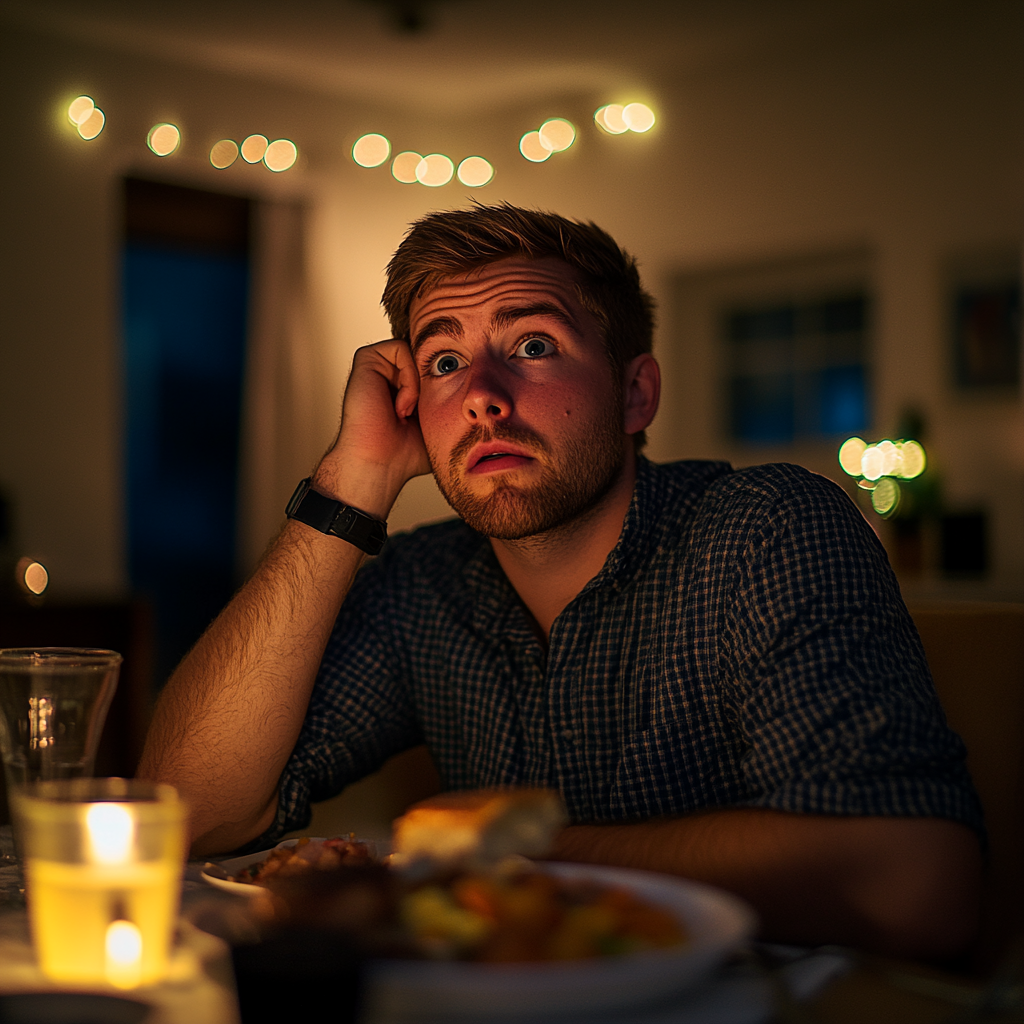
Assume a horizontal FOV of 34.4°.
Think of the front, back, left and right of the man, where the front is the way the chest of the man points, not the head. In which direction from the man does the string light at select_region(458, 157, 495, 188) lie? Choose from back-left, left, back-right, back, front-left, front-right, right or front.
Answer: back-right

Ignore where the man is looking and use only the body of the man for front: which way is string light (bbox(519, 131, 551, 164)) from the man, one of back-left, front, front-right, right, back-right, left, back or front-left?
back-right

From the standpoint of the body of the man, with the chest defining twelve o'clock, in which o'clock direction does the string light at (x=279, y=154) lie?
The string light is roughly at 4 o'clock from the man.

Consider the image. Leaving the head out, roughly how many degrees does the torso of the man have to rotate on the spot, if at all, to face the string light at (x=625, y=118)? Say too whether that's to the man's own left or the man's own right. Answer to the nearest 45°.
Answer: approximately 135° to the man's own right

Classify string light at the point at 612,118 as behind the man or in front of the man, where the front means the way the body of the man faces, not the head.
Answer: behind

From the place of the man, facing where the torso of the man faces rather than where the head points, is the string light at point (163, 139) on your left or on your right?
on your right

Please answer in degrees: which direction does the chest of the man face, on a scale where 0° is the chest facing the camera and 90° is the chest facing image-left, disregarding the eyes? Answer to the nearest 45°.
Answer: approximately 45°

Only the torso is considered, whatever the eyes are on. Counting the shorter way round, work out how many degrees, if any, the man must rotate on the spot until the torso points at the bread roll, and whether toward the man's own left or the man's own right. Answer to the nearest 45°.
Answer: approximately 45° to the man's own left

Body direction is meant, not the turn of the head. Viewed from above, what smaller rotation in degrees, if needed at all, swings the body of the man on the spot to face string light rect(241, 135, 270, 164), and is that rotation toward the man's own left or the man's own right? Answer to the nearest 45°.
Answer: approximately 135° to the man's own right

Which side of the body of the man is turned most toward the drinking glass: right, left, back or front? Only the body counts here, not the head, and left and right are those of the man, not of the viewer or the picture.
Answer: front

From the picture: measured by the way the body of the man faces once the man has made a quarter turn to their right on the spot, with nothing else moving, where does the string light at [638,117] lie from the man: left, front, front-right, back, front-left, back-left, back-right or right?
front-right

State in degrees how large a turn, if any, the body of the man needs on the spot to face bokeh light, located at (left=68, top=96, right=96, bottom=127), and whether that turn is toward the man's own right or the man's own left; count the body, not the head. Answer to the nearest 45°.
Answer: approximately 90° to the man's own right

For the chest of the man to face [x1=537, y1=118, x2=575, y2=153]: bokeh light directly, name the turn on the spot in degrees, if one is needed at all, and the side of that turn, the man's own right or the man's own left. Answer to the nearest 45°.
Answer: approximately 135° to the man's own right
